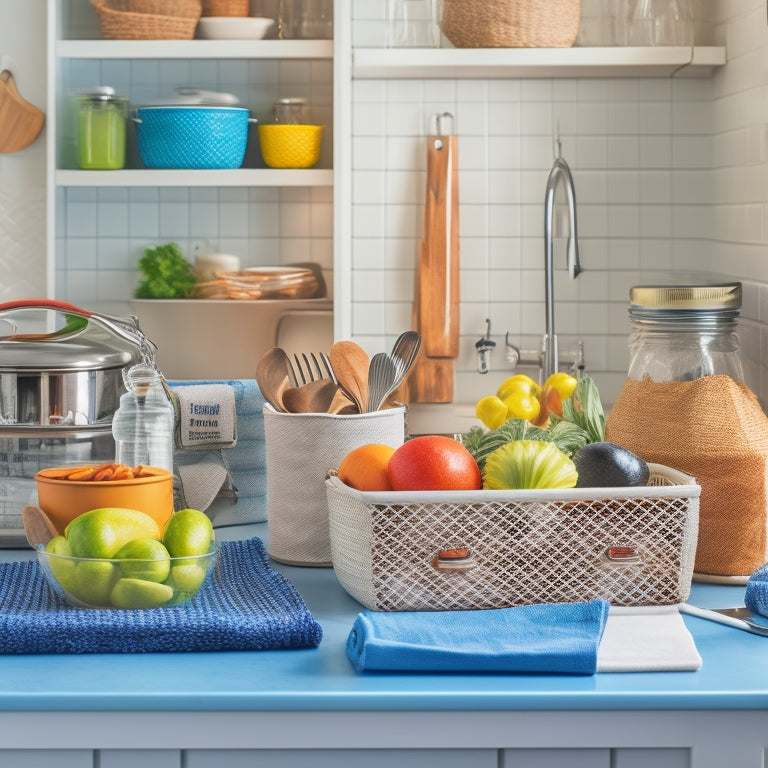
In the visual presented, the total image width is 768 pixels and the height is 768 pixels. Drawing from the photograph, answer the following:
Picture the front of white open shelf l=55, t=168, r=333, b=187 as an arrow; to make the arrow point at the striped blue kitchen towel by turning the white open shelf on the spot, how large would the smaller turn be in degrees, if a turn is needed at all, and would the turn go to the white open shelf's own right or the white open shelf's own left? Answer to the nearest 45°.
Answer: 0° — it already faces it
